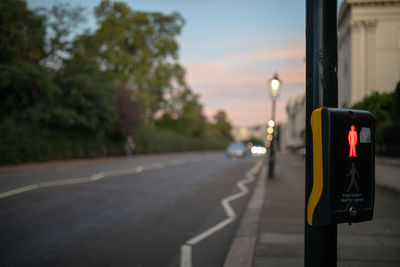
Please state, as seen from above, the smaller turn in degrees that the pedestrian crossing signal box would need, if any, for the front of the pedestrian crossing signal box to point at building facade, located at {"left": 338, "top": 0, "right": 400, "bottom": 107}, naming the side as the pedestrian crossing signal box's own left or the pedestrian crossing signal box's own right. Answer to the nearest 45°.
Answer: approximately 135° to the pedestrian crossing signal box's own left

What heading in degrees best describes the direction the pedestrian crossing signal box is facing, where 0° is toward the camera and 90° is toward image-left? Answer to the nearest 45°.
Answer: approximately 315°

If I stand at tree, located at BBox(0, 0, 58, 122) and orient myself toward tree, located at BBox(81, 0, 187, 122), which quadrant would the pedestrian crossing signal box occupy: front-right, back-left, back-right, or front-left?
back-right

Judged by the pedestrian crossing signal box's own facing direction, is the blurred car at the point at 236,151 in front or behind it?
behind

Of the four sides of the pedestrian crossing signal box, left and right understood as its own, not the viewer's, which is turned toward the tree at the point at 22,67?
back

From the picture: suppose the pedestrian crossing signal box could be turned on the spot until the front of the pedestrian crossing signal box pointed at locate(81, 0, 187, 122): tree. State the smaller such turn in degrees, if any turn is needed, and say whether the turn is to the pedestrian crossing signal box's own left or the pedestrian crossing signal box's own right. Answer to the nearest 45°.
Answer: approximately 180°
